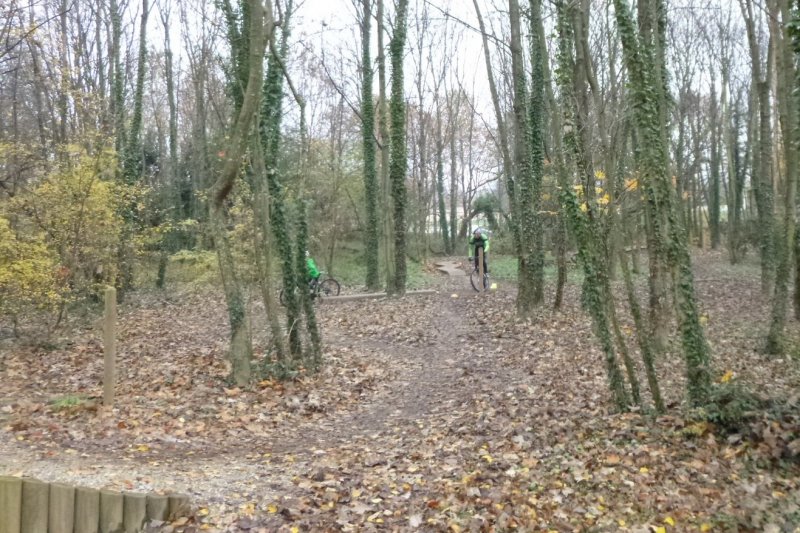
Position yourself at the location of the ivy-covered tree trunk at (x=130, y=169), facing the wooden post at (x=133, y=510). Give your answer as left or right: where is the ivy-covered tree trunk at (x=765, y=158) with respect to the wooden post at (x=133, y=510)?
left

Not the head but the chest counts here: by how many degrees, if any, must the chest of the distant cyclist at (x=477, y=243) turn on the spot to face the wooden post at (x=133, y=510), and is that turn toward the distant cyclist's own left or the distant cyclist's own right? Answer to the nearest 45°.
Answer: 0° — they already face it

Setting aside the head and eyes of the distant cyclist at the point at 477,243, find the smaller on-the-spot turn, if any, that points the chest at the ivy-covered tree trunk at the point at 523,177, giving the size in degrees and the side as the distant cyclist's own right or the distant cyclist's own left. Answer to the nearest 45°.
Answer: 0° — they already face it

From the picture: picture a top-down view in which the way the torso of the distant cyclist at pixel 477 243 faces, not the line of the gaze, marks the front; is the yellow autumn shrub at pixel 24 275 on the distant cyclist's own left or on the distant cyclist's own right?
on the distant cyclist's own right

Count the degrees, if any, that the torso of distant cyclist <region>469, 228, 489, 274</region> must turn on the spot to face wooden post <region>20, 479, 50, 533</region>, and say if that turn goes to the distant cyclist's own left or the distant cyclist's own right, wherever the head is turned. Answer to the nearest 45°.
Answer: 0° — they already face it

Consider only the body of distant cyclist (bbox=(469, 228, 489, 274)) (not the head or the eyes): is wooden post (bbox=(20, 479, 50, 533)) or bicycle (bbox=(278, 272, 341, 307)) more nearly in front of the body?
the wooden post

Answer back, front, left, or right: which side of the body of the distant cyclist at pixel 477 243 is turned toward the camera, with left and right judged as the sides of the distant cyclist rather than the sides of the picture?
front

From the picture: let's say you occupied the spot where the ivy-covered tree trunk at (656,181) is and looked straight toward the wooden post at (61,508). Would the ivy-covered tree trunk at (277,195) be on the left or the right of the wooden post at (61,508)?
right

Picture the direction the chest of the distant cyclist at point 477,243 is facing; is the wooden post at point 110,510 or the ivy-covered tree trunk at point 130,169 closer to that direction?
the wooden post

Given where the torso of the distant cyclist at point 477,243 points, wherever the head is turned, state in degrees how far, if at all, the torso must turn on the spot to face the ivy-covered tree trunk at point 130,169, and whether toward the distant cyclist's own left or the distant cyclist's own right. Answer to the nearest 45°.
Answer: approximately 90° to the distant cyclist's own right

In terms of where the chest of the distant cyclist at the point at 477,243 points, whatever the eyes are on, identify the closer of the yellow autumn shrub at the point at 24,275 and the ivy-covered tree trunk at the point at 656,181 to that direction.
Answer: the ivy-covered tree trunk

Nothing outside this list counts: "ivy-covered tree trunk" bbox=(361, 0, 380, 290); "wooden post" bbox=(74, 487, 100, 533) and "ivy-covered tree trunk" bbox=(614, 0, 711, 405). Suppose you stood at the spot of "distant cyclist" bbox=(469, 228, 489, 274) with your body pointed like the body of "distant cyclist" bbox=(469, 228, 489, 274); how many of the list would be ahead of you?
2

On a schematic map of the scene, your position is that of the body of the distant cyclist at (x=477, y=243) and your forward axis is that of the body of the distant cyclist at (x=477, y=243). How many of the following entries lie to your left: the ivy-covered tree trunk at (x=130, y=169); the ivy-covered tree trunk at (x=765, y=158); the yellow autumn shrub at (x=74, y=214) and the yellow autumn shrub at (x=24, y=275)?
1

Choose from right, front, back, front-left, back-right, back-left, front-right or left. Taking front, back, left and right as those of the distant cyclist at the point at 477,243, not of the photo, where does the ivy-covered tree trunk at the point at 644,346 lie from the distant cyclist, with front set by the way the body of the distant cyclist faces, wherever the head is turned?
front

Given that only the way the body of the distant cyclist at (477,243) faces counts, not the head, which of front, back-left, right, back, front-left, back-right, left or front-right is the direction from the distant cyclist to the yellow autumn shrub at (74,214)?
front-right

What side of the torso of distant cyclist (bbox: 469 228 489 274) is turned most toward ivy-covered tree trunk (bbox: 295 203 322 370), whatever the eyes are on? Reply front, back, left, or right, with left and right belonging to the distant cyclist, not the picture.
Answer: front
